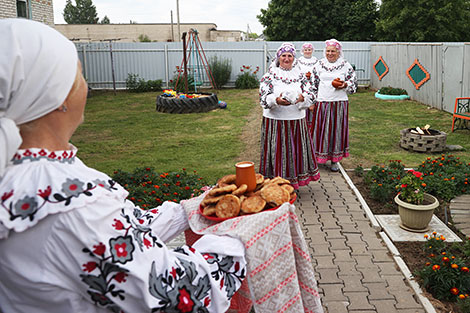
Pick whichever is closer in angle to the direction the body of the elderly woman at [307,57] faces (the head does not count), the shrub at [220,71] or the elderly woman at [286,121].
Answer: the elderly woman

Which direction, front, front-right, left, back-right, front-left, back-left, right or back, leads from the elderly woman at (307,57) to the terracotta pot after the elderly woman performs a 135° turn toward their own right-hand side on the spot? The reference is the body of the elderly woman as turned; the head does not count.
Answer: back-left

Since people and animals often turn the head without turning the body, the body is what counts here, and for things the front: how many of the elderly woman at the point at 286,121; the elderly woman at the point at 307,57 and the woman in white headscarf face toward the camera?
2

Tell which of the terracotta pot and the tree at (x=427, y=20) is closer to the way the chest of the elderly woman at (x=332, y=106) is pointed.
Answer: the terracotta pot

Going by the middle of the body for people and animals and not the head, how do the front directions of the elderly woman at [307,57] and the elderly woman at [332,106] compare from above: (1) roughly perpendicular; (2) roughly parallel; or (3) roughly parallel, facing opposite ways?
roughly parallel

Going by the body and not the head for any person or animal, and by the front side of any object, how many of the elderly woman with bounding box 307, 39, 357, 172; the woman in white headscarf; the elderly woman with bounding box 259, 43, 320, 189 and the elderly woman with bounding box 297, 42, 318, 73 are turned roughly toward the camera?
3

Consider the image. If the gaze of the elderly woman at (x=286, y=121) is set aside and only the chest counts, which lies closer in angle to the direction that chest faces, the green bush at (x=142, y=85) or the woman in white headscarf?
the woman in white headscarf

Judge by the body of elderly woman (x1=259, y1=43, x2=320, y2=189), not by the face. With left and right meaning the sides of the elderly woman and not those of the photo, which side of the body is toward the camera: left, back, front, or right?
front

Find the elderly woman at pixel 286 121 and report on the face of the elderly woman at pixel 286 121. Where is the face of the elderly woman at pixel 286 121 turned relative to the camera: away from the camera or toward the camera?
toward the camera

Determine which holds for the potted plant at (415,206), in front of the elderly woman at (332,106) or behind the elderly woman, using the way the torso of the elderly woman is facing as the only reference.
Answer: in front

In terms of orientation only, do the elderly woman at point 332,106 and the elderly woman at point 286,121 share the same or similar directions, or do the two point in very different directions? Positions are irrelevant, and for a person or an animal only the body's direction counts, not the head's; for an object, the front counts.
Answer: same or similar directions

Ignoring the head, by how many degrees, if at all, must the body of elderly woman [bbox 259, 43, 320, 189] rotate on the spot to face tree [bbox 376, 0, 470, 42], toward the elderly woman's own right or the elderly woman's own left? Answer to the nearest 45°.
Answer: approximately 180°

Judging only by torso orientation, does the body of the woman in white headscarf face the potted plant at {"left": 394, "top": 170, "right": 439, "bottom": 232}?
yes

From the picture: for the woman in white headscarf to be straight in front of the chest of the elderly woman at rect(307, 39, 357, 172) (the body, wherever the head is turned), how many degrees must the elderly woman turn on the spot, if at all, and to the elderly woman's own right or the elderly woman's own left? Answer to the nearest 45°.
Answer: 0° — they already face them

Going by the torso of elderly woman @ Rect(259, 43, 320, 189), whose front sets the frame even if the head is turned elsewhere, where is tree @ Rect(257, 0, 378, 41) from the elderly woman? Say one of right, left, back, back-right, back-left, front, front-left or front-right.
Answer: back

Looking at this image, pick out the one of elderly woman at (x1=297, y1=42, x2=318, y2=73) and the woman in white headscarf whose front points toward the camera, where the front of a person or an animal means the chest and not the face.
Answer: the elderly woman

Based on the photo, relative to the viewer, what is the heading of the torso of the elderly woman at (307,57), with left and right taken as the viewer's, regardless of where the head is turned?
facing the viewer

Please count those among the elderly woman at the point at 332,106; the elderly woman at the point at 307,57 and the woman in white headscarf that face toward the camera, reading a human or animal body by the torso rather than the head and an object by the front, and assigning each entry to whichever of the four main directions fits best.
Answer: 2

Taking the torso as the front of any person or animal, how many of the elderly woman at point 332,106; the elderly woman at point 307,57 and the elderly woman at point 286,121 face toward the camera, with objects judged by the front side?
3

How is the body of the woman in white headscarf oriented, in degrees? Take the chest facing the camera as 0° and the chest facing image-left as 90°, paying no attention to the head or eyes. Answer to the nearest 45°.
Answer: approximately 225°
